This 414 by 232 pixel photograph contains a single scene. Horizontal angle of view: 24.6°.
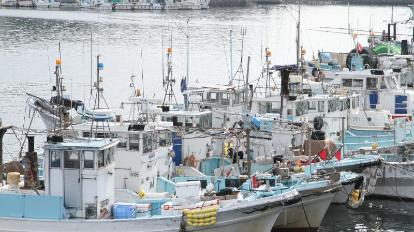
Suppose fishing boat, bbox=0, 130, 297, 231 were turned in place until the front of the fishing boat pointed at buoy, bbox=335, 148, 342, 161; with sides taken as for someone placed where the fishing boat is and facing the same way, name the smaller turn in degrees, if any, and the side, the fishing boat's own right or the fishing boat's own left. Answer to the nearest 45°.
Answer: approximately 45° to the fishing boat's own left

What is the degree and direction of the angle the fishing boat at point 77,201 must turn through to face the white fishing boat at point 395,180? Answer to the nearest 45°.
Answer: approximately 45° to its left

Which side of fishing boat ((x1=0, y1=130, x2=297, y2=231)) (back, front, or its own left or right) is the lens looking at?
right
